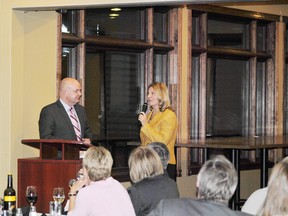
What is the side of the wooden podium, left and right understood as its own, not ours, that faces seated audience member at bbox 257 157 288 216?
front

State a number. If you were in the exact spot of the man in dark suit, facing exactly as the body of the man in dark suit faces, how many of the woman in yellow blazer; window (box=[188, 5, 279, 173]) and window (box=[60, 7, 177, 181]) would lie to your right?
0

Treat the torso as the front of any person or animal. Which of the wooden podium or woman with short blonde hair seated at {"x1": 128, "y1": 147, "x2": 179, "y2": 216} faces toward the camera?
the wooden podium

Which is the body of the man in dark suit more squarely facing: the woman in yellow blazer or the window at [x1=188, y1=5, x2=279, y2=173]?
the woman in yellow blazer

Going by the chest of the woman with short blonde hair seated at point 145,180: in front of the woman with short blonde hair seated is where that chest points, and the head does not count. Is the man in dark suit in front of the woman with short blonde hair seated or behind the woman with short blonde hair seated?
in front

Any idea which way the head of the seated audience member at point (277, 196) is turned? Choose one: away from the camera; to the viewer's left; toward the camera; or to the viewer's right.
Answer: away from the camera

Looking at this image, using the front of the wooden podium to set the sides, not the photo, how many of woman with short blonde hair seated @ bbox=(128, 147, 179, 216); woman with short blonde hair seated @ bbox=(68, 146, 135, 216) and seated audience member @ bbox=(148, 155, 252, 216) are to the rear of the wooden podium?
0

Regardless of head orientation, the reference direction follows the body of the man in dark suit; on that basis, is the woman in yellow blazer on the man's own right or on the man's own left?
on the man's own left

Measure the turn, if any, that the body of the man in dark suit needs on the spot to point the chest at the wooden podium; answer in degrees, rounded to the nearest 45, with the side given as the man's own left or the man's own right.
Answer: approximately 45° to the man's own right

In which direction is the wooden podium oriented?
toward the camera

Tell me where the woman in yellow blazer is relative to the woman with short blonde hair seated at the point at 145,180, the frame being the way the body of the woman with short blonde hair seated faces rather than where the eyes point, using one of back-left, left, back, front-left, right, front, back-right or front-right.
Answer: front-right

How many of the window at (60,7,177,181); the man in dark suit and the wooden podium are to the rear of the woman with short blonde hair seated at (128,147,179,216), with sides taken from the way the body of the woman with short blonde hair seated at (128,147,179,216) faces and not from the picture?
0

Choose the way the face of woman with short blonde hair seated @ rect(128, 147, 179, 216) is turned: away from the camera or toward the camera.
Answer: away from the camera

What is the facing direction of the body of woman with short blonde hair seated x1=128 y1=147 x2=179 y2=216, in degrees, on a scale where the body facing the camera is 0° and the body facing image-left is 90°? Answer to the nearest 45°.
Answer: approximately 135°
